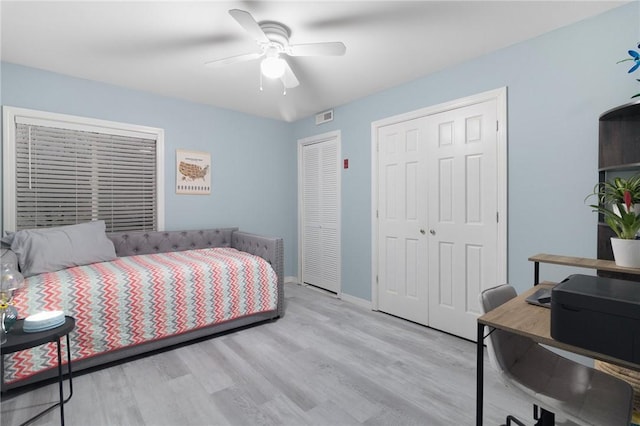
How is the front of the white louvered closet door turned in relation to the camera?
facing the viewer and to the left of the viewer

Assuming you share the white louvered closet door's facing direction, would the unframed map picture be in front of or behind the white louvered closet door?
in front

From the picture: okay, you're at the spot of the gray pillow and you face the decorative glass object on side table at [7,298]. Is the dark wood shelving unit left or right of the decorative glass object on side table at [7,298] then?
left

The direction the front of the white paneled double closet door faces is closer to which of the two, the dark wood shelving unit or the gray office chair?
the gray office chair

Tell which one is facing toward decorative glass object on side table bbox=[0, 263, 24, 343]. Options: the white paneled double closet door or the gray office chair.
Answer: the white paneled double closet door

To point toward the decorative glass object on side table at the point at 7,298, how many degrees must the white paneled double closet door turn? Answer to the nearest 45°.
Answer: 0° — it already faces it

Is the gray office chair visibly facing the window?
no

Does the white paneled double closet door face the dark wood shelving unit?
no

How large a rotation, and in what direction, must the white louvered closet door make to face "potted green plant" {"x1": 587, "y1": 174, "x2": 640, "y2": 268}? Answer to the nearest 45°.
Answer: approximately 90° to its left

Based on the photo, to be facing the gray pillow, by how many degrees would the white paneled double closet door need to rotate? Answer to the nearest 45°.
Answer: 0° — it already faces it

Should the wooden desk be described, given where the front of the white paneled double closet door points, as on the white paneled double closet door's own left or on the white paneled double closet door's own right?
on the white paneled double closet door's own left

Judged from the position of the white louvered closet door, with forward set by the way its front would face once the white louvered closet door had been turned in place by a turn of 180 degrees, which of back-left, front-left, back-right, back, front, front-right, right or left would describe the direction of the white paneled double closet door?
right

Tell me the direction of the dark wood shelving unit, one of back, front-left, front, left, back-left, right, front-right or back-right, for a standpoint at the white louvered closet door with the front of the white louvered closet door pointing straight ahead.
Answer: left

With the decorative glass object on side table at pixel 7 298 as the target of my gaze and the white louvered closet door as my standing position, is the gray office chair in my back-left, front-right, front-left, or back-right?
front-left
